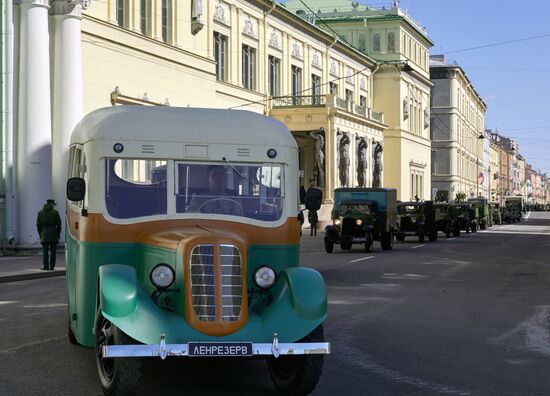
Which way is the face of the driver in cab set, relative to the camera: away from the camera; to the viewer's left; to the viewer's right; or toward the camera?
toward the camera

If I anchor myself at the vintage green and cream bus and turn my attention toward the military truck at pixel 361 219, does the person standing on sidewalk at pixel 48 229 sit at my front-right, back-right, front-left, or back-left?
front-left

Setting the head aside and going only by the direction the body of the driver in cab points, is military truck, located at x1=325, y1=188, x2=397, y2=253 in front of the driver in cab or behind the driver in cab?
behind

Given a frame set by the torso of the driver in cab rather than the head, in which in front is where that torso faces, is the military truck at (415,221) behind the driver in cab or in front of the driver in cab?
behind

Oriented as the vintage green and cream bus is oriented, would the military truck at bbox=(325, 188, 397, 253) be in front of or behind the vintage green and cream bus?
behind

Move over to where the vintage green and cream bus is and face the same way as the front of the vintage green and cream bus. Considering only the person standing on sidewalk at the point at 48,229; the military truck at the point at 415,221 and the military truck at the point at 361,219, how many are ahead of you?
0

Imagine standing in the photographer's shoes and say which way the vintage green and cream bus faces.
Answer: facing the viewer

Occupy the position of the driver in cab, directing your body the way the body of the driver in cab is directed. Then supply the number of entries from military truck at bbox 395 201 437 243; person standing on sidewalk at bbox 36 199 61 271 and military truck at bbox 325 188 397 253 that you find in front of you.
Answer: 0
